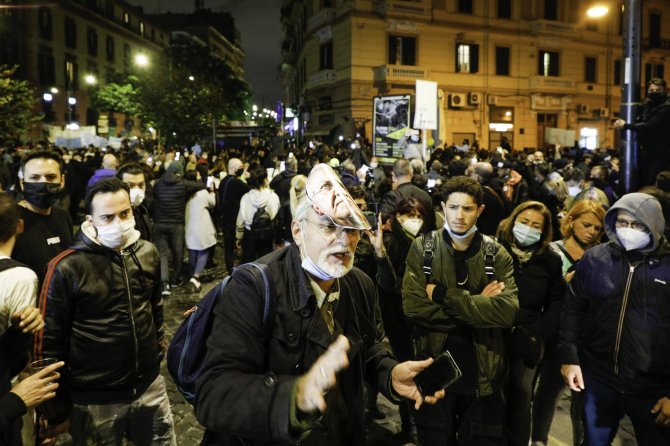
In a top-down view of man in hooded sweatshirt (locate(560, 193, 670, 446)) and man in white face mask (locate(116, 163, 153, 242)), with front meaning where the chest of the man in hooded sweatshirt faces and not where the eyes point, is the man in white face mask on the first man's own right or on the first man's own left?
on the first man's own right

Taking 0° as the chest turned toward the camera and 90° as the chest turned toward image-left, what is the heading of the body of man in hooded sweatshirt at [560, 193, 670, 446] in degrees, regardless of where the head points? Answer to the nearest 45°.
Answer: approximately 0°

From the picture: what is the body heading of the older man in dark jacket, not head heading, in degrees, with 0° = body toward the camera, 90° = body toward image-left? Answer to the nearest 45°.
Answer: approximately 315°

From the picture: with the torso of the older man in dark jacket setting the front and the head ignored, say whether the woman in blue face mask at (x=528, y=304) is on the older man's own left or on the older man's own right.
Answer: on the older man's own left

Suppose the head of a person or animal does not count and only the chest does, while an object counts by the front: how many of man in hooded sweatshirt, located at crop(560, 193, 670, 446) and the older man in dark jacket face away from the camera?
0

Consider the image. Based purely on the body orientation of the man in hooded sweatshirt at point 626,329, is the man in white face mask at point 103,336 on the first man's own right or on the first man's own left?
on the first man's own right

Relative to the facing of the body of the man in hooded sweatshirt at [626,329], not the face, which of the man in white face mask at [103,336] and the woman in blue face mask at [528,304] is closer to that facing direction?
the man in white face mask

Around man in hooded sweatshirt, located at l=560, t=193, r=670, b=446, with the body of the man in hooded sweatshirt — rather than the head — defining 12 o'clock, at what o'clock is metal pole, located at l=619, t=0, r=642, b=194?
The metal pole is roughly at 6 o'clock from the man in hooded sweatshirt.

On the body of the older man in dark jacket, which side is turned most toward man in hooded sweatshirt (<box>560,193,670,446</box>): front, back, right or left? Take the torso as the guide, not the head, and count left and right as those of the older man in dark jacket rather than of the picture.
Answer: left
